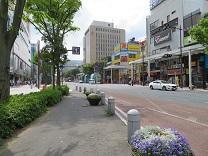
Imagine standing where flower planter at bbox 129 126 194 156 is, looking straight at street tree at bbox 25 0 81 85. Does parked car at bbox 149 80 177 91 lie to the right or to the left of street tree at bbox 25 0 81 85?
right

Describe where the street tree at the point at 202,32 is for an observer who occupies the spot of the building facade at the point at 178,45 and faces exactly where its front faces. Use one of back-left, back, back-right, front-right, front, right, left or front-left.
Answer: front-left

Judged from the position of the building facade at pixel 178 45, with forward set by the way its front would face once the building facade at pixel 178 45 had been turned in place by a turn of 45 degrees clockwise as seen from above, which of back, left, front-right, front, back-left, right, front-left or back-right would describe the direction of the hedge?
left

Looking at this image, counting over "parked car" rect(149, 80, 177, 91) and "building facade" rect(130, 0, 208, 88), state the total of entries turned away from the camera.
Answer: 0

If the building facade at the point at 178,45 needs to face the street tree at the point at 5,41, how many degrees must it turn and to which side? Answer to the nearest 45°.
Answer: approximately 45° to its left

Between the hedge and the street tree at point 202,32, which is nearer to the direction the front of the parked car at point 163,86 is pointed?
the street tree

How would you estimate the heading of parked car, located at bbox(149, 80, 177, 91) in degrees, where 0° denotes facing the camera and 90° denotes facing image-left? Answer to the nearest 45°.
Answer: approximately 315°

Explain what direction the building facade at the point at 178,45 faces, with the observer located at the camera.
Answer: facing the viewer and to the left of the viewer

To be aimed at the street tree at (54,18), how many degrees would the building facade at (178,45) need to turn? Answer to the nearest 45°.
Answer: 0° — it already faces it

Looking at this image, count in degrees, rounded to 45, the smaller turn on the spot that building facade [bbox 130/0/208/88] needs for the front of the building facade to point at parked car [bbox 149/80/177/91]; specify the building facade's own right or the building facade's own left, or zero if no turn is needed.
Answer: approximately 45° to the building facade's own left

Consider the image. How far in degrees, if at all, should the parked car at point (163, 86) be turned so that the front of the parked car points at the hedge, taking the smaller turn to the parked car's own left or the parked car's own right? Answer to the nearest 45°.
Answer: approximately 45° to the parked car's own right

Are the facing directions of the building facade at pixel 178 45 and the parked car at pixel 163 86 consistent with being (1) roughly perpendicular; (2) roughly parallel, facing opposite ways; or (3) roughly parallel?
roughly perpendicular
